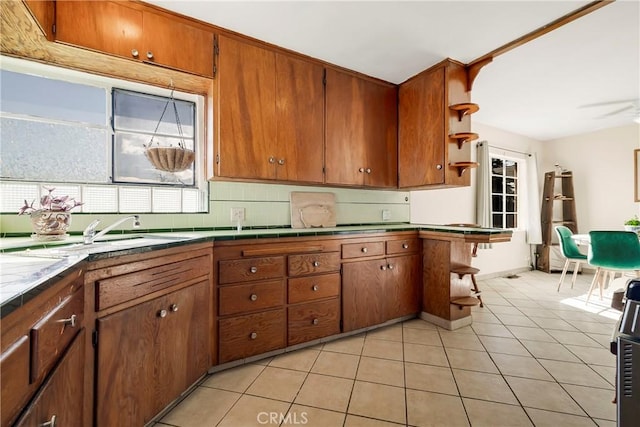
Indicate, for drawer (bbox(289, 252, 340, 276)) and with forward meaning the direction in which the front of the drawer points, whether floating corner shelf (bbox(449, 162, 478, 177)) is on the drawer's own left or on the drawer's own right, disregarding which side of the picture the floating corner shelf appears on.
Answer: on the drawer's own left

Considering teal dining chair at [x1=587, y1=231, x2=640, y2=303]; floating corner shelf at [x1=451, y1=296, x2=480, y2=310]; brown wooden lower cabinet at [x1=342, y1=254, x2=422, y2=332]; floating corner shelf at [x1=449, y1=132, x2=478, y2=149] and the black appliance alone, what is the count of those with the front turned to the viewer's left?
1

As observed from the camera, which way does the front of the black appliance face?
facing to the left of the viewer

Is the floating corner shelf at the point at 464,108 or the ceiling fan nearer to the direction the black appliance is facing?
the floating corner shelf

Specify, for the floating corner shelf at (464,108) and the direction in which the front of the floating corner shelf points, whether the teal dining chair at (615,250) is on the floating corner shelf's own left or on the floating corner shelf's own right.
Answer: on the floating corner shelf's own left

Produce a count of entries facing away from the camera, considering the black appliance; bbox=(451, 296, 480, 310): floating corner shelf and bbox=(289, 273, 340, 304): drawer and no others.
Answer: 0

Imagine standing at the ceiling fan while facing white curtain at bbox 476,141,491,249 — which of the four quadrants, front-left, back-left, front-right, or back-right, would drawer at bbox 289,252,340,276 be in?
front-left

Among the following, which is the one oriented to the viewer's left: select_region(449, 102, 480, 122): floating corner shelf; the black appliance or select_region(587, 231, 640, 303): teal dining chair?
the black appliance

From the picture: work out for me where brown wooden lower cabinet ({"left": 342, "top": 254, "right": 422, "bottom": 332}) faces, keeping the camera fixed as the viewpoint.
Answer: facing the viewer and to the right of the viewer

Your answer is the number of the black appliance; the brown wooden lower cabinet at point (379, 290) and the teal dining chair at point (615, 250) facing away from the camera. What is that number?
1

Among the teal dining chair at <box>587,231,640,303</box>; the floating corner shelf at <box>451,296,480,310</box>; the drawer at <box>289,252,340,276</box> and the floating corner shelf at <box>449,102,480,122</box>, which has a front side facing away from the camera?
the teal dining chair

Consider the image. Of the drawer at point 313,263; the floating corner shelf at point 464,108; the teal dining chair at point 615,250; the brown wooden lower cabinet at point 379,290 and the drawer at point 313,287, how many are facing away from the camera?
1

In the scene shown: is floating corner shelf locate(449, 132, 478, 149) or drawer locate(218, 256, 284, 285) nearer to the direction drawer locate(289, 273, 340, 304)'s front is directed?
the floating corner shelf

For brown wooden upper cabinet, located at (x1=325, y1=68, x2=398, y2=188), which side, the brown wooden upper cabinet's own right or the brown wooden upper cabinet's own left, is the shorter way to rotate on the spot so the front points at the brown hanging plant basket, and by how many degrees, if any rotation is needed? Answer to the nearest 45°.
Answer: approximately 90° to the brown wooden upper cabinet's own right

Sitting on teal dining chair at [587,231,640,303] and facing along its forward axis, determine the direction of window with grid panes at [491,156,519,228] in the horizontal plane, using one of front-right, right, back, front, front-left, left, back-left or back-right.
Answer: front-left

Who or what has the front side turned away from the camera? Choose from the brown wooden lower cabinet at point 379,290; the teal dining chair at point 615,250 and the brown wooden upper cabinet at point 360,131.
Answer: the teal dining chair

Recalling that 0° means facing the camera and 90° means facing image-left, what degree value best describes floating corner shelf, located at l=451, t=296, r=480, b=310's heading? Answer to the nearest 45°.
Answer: approximately 315°

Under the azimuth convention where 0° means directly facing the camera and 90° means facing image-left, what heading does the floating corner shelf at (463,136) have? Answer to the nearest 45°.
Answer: approximately 315°
